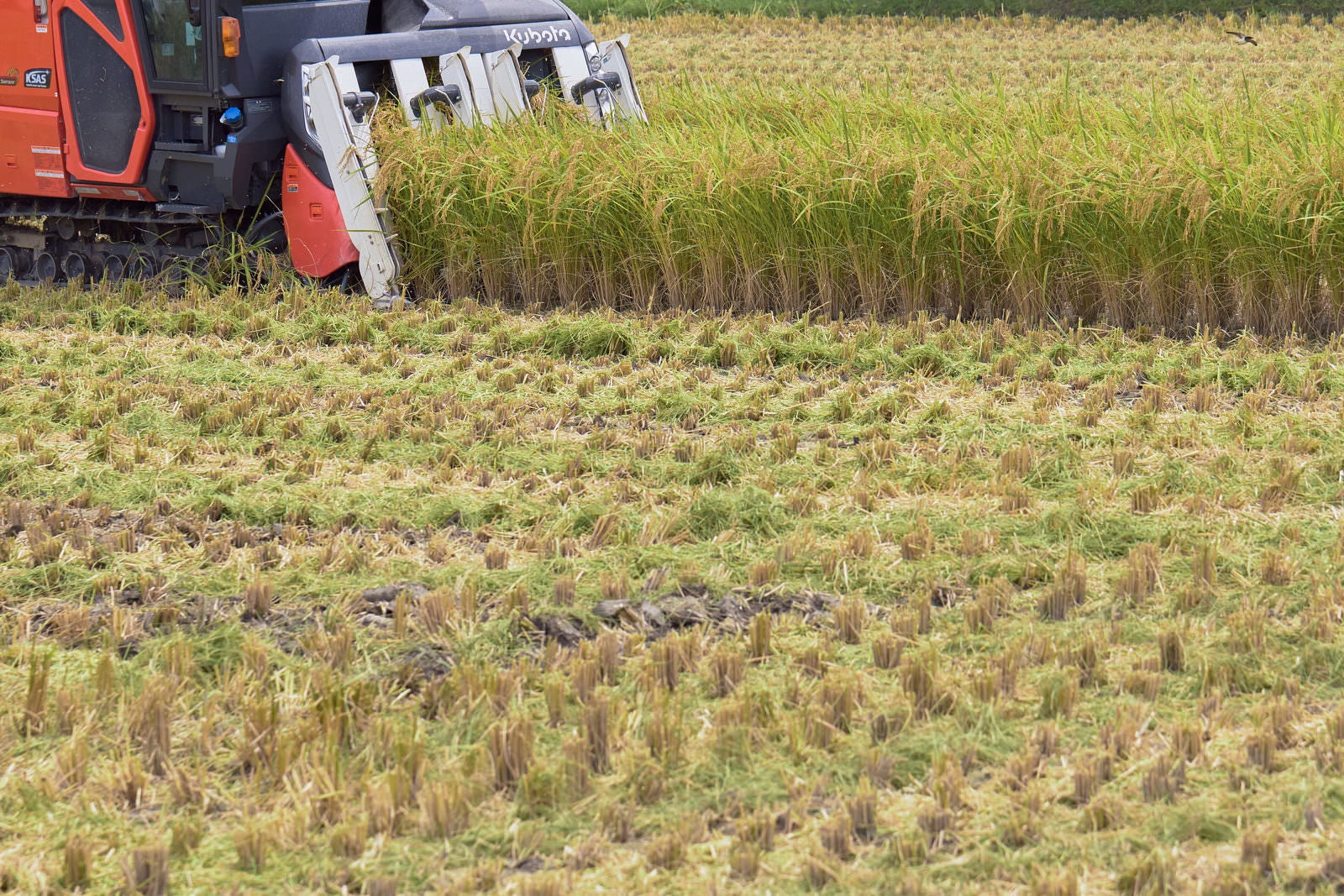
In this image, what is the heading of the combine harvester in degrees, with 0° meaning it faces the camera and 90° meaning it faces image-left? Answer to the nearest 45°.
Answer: approximately 315°
